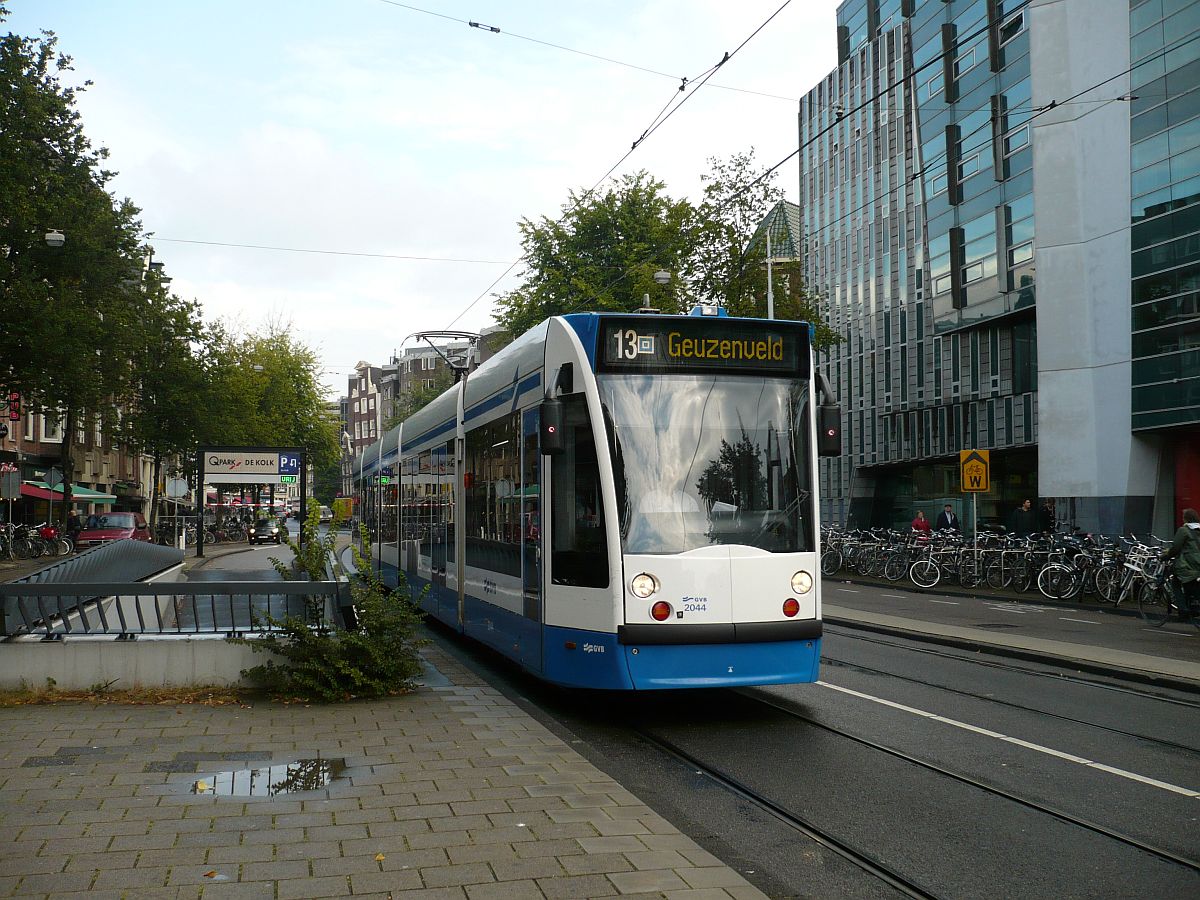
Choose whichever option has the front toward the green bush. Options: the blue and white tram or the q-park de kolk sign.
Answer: the q-park de kolk sign

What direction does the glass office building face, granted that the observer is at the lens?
facing the viewer and to the left of the viewer

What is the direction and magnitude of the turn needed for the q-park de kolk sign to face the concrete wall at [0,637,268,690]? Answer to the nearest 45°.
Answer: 0° — it already faces it

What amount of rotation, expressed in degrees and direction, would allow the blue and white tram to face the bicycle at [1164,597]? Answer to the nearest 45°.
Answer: approximately 90° to its left

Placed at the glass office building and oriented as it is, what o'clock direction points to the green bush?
The green bush is roughly at 11 o'clock from the glass office building.

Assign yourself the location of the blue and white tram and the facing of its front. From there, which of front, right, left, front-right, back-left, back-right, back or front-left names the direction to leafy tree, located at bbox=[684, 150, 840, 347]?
back-left

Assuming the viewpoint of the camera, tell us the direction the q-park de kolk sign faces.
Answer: facing the viewer

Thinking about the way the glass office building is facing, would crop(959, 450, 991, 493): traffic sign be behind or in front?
in front

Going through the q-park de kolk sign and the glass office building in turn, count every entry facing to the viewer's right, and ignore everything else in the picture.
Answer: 0

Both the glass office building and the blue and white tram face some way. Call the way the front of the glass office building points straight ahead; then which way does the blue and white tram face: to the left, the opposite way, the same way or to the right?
to the left

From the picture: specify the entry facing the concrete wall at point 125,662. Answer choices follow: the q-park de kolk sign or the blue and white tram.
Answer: the q-park de kolk sign

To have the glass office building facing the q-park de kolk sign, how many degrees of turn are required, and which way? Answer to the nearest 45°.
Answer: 0° — it already faces it

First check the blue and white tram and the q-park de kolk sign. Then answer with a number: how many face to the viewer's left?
0

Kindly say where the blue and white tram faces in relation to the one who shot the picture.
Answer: facing the viewer and to the right of the viewer
